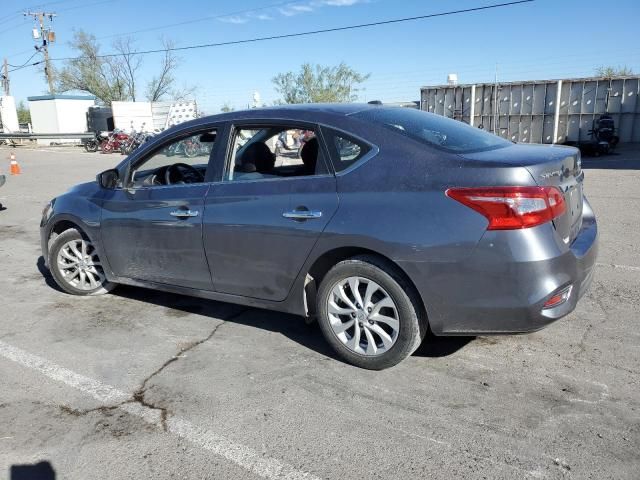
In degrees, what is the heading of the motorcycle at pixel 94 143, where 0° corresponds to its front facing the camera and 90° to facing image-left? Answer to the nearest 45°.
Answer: approximately 45°

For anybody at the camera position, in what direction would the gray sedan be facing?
facing away from the viewer and to the left of the viewer

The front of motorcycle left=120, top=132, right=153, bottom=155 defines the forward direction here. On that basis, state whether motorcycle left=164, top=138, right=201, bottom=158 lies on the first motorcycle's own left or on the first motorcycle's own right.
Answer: on the first motorcycle's own left

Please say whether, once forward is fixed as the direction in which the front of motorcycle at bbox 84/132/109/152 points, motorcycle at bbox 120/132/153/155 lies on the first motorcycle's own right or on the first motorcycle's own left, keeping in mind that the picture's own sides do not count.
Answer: on the first motorcycle's own left

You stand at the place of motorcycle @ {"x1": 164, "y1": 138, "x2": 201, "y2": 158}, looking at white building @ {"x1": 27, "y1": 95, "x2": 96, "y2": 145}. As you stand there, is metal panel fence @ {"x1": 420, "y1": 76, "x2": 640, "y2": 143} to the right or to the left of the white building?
right
